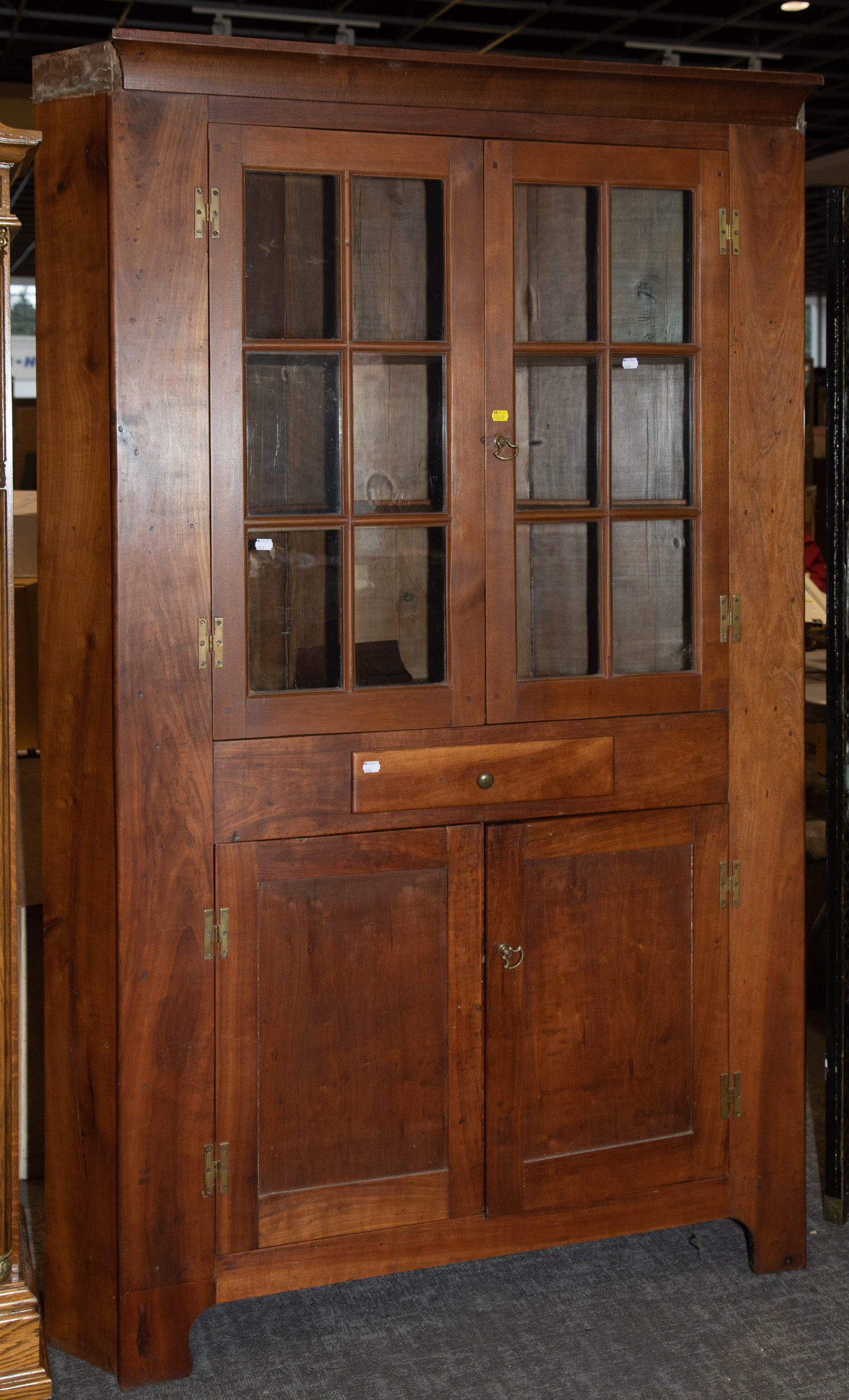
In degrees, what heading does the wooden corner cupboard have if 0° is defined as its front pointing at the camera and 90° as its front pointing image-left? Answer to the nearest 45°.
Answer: approximately 315°
